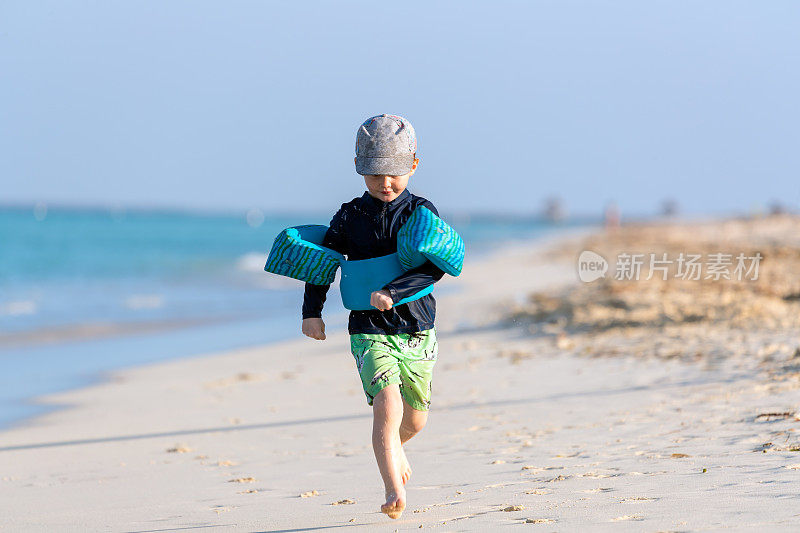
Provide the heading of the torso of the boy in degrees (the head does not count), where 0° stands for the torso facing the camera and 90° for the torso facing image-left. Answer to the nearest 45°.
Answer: approximately 0°
